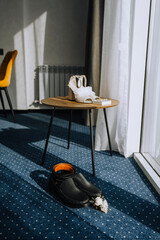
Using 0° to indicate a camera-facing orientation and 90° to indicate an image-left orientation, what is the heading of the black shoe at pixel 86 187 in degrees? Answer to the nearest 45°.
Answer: approximately 315°

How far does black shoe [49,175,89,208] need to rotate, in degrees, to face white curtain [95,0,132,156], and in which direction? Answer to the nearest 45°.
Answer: approximately 90° to its left

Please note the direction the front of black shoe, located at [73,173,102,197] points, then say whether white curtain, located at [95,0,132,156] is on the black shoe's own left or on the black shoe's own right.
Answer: on the black shoe's own left

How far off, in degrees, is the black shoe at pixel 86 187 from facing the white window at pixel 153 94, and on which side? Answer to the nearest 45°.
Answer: approximately 90° to its left

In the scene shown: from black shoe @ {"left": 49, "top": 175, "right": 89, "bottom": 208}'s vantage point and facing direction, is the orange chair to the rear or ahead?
to the rear

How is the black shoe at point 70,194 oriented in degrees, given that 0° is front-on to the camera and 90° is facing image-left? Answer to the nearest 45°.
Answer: approximately 315°
